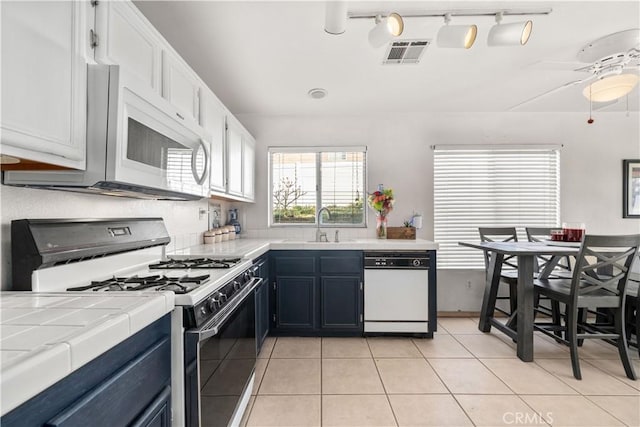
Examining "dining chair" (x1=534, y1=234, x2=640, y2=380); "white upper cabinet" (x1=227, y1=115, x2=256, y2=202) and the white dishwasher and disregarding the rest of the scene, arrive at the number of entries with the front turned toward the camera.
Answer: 1

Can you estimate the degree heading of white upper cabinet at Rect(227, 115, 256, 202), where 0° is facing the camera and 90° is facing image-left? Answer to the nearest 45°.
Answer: approximately 270°

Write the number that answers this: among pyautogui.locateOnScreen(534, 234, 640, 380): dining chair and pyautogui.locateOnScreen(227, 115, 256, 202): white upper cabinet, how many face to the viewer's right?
1

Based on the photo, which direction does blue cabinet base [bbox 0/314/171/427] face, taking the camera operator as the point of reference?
facing the viewer and to the right of the viewer

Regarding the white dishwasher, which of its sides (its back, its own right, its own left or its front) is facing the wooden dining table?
left

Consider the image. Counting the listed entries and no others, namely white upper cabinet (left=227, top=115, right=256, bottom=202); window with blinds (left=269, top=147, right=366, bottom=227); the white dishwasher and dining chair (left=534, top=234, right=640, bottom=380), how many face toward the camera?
2

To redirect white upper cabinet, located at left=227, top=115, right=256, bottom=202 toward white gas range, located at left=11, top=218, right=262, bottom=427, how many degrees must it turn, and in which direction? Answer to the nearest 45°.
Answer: approximately 90° to its right

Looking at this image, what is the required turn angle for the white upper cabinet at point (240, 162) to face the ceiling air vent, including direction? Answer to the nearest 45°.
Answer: approximately 45° to its right

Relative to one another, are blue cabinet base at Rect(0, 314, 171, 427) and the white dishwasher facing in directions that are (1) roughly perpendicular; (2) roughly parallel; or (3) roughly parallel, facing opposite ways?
roughly perpendicular

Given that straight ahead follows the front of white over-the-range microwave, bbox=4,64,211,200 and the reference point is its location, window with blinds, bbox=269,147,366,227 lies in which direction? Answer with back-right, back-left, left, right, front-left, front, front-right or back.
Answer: left
